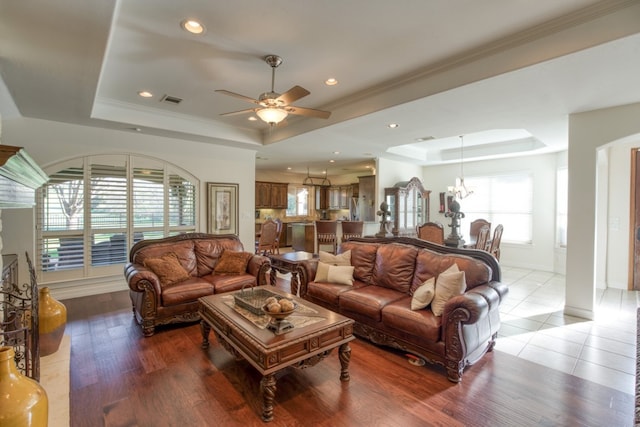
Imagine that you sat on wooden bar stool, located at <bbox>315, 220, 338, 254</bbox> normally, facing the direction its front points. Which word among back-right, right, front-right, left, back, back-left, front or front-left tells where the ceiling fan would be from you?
back

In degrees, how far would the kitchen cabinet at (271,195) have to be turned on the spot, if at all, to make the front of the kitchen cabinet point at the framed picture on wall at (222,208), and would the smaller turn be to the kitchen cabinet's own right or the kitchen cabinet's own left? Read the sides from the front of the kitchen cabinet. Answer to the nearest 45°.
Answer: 0° — it already faces it

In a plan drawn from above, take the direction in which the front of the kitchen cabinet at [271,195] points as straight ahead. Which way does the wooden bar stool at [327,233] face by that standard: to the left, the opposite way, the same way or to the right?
the opposite way

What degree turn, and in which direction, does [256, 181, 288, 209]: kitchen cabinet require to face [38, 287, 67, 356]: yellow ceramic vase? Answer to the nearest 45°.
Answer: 0° — it already faces it

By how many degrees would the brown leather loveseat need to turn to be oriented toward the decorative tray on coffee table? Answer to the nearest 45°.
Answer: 0° — it already faces it

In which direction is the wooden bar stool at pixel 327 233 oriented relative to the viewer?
away from the camera

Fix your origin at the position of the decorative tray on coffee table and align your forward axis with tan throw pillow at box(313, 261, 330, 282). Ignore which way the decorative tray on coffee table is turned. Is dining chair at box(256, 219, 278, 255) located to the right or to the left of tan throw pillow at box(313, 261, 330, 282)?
left

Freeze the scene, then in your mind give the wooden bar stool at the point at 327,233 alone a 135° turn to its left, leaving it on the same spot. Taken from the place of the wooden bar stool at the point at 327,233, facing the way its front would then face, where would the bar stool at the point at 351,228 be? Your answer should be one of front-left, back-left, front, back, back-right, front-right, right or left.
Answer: back-left

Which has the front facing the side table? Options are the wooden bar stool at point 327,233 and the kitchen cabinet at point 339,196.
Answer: the kitchen cabinet

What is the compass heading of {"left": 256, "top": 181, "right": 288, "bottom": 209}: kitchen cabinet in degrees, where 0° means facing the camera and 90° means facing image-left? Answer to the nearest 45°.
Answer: approximately 0°

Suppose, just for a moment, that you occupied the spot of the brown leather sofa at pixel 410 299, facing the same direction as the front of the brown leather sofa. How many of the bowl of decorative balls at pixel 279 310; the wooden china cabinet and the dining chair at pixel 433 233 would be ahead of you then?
1

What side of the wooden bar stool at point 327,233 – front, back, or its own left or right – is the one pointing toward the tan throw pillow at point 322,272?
back

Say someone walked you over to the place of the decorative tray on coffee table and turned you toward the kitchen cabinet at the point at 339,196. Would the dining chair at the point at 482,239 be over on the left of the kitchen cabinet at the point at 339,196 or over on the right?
right

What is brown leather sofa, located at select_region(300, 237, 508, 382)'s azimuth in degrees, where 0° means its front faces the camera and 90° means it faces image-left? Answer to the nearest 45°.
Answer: approximately 45°

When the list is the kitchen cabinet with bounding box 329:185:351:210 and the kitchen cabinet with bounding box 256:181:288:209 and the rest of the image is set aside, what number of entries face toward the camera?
2
